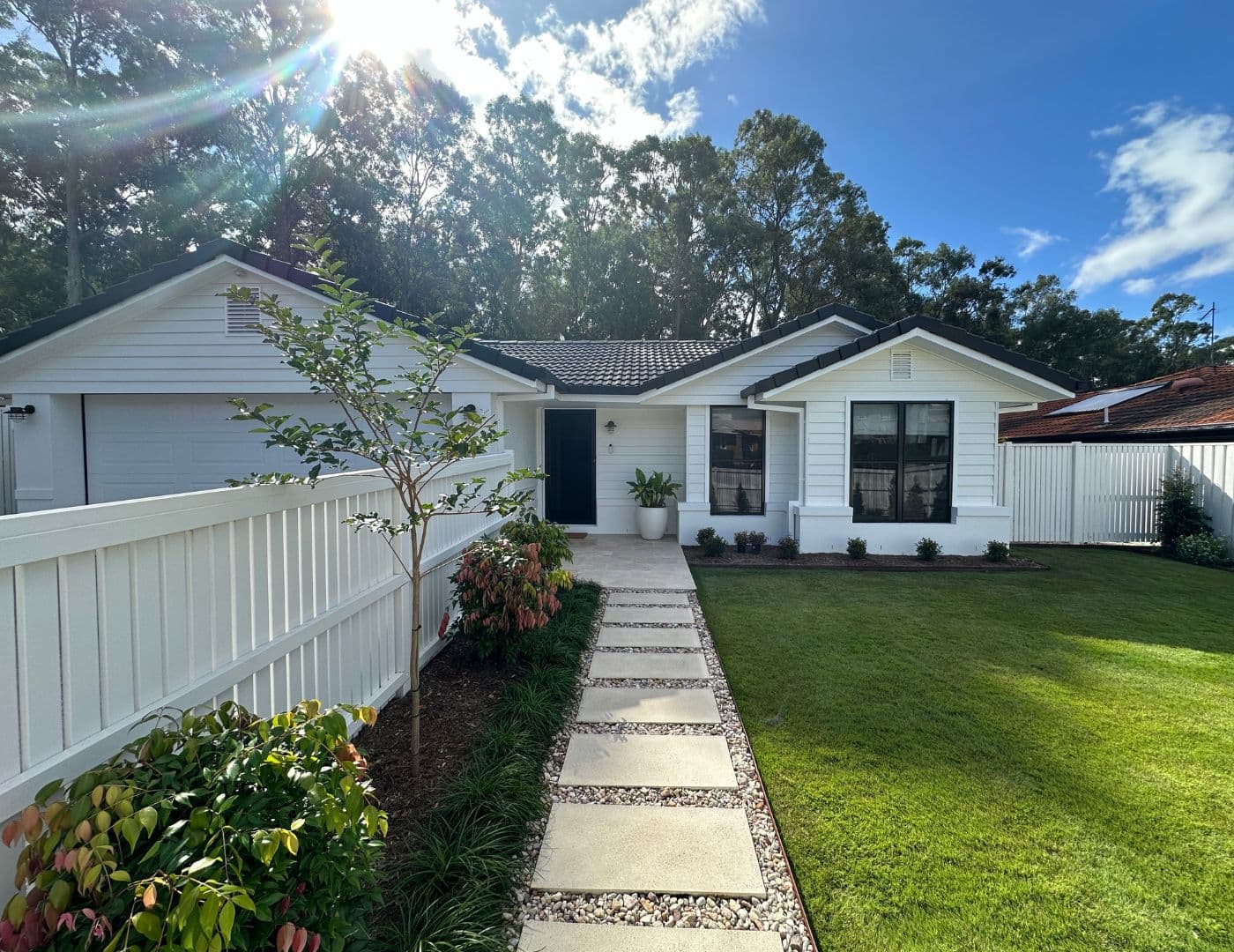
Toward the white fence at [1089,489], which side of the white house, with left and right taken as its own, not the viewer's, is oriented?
left

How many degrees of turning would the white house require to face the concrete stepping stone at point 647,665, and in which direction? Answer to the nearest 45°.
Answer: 0° — it already faces it

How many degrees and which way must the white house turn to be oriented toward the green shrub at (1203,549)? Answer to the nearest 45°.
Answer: approximately 90° to its left

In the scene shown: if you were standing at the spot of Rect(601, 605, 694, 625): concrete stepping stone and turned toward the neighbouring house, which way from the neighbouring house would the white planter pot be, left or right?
left

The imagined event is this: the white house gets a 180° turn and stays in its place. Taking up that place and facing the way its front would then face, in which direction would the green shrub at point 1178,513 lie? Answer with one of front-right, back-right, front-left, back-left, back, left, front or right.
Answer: right

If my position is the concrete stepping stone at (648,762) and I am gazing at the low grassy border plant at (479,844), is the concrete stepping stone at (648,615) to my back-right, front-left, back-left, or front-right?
back-right

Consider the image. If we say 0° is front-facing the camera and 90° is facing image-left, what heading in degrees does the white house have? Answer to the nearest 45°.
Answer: approximately 0°
